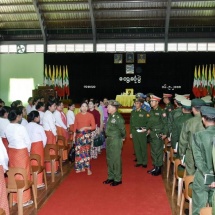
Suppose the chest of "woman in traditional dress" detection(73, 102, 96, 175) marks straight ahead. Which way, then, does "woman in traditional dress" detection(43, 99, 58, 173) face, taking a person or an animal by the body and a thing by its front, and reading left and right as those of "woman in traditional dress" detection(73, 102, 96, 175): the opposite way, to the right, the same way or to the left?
to the left

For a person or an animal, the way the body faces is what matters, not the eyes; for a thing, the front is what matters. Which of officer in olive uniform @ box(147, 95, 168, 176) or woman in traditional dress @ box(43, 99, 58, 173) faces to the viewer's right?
the woman in traditional dress

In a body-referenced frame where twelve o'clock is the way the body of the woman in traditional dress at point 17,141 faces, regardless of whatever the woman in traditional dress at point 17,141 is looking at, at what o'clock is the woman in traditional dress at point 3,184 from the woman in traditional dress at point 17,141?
the woman in traditional dress at point 3,184 is roughly at 5 o'clock from the woman in traditional dress at point 17,141.

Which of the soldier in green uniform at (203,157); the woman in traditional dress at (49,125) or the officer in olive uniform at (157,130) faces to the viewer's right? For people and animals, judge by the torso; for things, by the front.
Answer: the woman in traditional dress

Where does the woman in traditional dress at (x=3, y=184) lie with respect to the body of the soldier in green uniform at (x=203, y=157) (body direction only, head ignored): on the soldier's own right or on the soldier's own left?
on the soldier's own left

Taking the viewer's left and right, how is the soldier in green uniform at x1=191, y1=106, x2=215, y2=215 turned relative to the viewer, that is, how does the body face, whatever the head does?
facing away from the viewer and to the left of the viewer

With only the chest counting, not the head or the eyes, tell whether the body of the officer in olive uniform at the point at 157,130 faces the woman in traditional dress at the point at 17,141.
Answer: yes

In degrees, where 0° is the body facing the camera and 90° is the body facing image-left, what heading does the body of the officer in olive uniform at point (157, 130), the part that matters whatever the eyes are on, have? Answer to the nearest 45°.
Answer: approximately 45°

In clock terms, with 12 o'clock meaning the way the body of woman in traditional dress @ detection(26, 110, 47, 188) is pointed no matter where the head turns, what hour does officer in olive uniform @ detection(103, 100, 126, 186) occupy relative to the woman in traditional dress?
The officer in olive uniform is roughly at 1 o'clock from the woman in traditional dress.

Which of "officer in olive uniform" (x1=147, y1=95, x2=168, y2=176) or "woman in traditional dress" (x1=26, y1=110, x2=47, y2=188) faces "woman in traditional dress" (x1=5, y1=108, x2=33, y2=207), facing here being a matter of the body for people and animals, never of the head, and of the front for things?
the officer in olive uniform

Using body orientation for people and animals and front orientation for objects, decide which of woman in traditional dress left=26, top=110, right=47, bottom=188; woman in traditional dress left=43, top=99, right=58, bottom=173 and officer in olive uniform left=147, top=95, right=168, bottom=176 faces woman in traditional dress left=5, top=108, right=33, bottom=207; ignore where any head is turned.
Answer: the officer in olive uniform

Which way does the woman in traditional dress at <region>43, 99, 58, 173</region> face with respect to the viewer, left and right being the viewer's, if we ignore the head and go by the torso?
facing to the right of the viewer

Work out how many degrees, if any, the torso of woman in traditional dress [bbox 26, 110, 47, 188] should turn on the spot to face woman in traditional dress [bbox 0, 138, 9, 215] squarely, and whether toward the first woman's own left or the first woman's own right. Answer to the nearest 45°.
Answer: approximately 135° to the first woman's own right

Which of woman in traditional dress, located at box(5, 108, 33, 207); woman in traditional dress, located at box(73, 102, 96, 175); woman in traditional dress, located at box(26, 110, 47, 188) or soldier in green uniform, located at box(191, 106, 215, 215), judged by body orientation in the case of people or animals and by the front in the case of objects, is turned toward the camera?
woman in traditional dress, located at box(73, 102, 96, 175)
